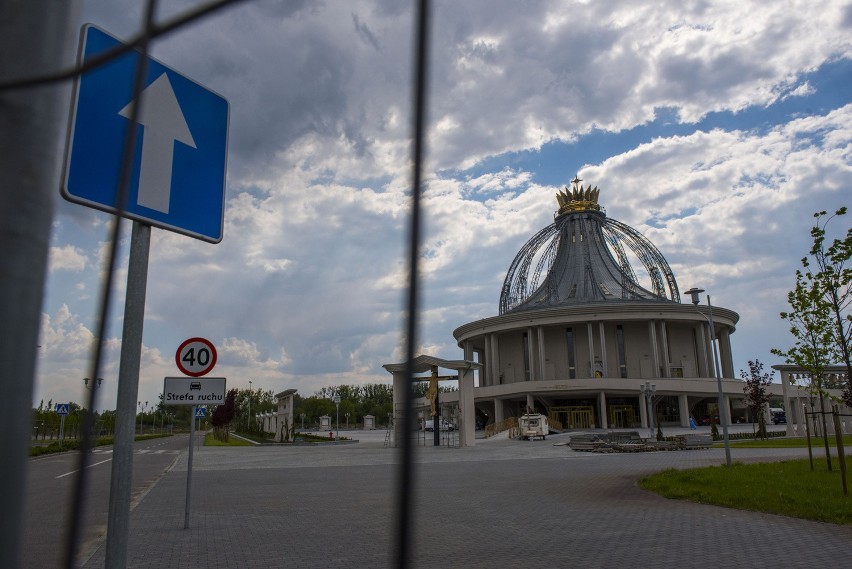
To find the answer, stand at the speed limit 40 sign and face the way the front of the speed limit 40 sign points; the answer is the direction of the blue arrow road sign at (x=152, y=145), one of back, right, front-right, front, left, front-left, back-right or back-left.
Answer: front

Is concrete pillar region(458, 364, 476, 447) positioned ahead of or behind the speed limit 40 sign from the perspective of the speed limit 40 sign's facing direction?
behind

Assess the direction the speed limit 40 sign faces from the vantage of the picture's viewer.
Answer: facing the viewer

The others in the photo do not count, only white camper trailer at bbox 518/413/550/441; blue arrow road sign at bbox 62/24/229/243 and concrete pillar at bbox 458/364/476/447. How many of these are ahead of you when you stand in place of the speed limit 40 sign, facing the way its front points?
1

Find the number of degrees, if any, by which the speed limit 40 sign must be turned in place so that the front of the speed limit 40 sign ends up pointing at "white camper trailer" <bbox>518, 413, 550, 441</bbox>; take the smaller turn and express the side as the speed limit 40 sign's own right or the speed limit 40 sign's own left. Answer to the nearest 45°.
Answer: approximately 135° to the speed limit 40 sign's own left

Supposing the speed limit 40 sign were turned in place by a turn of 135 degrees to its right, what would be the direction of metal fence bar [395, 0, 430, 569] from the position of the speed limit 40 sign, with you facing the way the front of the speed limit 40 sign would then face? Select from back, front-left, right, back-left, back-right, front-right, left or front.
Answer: back-left

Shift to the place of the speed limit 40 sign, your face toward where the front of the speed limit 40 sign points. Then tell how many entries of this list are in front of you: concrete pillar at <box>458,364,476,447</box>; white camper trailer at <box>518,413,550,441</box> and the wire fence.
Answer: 1

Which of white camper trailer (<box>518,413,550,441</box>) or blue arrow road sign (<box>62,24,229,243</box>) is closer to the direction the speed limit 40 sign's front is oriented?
the blue arrow road sign

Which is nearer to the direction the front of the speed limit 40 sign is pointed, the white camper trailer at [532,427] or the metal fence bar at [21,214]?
the metal fence bar

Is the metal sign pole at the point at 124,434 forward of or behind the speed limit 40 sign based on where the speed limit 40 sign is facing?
forward

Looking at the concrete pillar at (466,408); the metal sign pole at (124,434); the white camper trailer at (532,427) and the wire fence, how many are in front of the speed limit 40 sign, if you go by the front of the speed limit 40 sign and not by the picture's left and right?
2

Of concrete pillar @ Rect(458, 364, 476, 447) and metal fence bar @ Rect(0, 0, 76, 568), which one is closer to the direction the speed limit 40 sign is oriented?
the metal fence bar

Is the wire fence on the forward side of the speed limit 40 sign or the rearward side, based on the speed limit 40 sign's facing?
on the forward side

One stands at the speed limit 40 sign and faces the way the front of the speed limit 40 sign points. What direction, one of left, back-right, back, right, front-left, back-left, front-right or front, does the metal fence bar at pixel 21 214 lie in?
front
